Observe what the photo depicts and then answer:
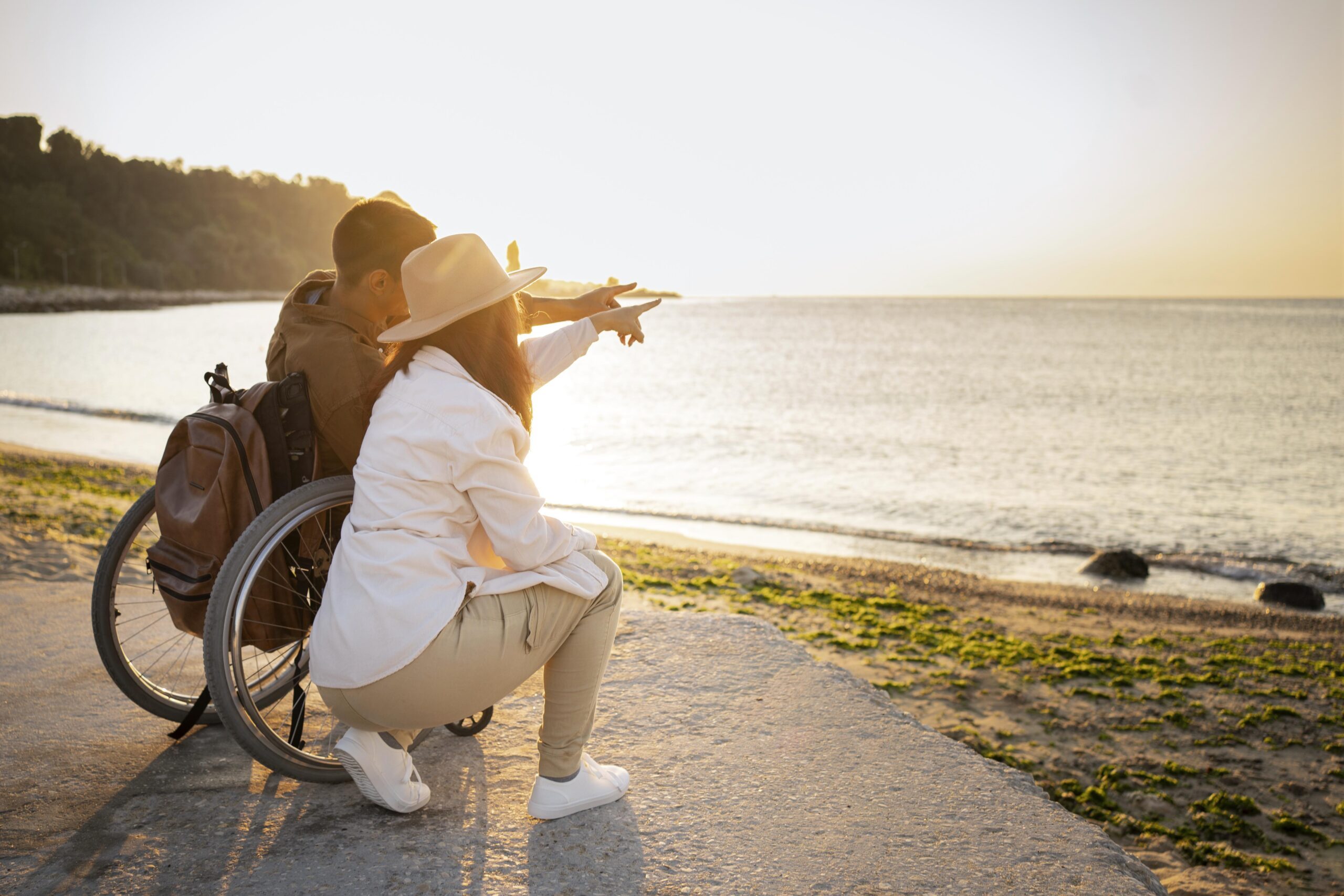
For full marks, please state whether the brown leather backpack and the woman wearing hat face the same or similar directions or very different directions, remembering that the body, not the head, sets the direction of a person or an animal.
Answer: very different directions

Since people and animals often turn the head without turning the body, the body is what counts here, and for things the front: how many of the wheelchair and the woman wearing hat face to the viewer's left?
0

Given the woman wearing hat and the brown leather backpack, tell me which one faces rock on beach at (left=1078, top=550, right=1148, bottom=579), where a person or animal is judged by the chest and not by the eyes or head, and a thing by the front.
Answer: the woman wearing hat

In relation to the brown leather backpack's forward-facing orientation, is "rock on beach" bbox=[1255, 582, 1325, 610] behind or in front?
behind

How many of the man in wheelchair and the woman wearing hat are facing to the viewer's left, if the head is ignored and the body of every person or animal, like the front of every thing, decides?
0

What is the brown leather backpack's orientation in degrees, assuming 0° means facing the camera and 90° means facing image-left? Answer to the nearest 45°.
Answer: approximately 45°

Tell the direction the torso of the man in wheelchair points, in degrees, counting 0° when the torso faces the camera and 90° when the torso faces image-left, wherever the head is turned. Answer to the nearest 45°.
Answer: approximately 225°

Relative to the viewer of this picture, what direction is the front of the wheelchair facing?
facing away from the viewer and to the right of the viewer

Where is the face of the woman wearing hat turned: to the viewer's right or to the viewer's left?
to the viewer's right

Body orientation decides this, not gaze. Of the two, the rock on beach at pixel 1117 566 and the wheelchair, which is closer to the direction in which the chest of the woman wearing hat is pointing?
the rock on beach
